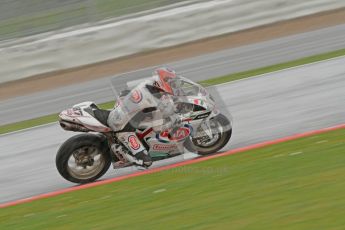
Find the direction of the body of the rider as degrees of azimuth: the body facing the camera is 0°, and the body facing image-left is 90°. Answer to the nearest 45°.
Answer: approximately 270°

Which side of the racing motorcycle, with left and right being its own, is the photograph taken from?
right
